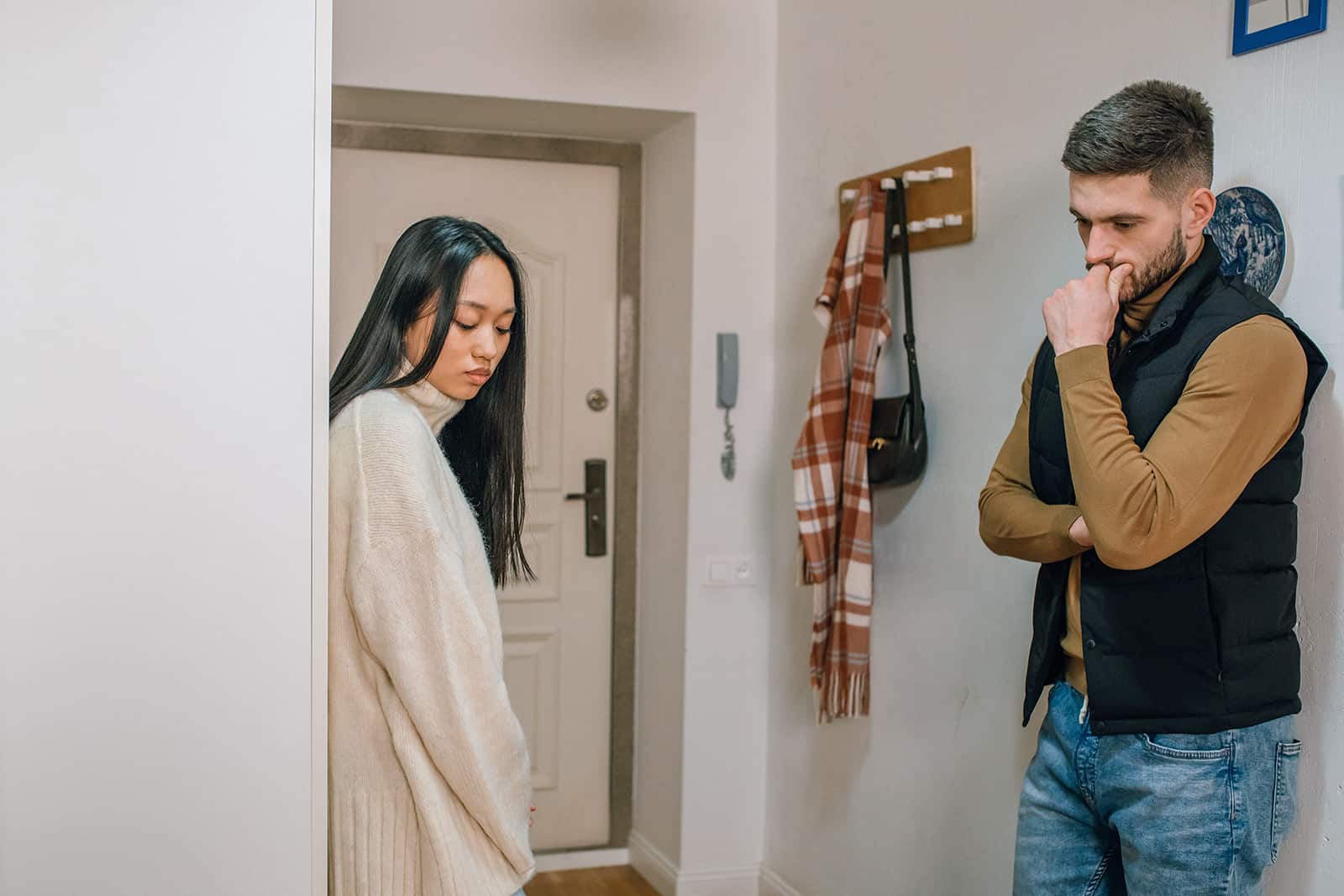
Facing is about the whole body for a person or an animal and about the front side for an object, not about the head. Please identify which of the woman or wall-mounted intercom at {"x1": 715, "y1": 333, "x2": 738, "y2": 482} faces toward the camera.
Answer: the wall-mounted intercom

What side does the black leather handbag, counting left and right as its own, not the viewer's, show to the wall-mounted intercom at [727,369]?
right

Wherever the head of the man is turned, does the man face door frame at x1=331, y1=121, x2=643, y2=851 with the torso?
no

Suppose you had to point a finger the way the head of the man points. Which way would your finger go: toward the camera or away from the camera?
toward the camera

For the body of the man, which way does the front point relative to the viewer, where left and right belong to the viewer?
facing the viewer and to the left of the viewer

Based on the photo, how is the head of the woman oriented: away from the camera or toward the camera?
toward the camera

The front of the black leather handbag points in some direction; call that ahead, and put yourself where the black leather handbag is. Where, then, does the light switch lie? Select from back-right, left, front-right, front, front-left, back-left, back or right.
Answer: right

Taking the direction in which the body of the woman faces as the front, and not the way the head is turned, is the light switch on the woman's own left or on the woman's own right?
on the woman's own left

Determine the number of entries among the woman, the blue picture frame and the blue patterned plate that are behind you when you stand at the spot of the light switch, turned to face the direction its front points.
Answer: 0

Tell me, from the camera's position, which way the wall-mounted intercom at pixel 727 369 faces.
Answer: facing the viewer
